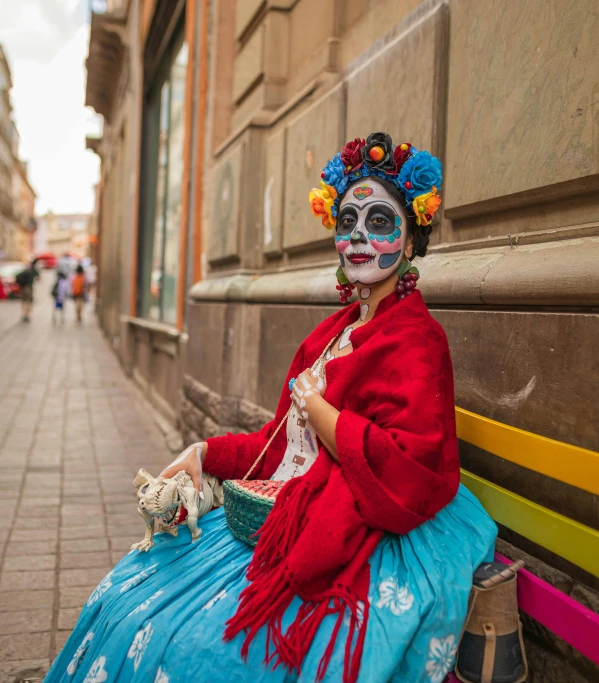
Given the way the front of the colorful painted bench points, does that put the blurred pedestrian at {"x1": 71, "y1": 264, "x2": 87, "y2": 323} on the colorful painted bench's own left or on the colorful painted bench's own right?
on the colorful painted bench's own right

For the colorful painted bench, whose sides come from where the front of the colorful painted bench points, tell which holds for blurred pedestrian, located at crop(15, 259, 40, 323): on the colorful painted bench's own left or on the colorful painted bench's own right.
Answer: on the colorful painted bench's own right

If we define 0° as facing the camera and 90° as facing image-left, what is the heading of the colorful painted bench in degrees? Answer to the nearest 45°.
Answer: approximately 45°

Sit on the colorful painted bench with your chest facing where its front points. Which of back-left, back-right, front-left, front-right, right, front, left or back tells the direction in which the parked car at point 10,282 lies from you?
right

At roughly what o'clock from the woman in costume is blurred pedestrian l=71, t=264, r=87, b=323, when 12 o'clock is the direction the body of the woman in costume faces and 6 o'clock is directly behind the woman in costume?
The blurred pedestrian is roughly at 4 o'clock from the woman in costume.

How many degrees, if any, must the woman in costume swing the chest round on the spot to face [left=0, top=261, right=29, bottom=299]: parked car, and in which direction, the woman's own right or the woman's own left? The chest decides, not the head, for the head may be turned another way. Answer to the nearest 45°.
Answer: approximately 135° to the woman's own right

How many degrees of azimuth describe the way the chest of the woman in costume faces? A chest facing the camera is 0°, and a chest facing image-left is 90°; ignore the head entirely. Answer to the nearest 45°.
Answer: approximately 45°

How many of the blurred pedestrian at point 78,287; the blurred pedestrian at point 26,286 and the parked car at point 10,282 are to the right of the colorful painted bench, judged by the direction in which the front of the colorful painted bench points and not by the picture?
3
